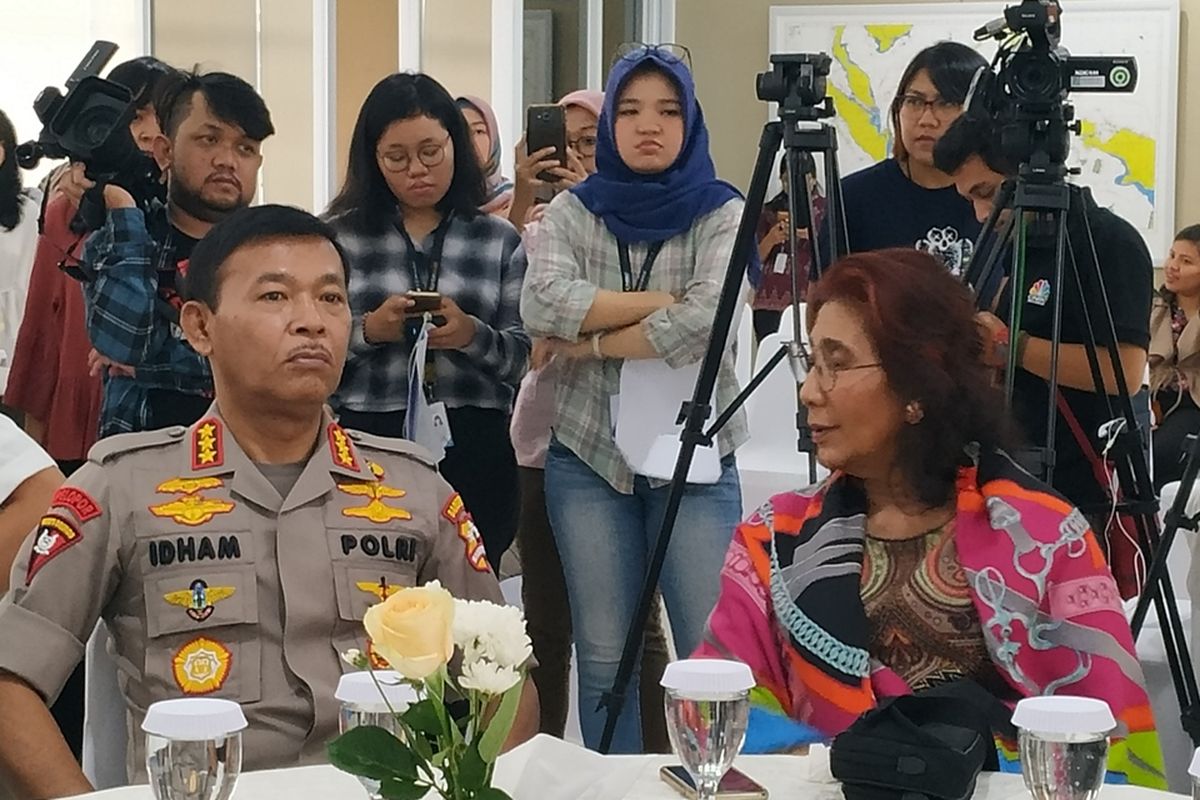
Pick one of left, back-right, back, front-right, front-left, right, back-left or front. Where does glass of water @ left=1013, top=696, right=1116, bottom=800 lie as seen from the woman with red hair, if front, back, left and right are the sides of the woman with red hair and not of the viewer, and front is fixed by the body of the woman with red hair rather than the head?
front-left

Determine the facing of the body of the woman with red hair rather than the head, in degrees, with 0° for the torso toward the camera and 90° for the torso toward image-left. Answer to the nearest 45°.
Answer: approximately 45°

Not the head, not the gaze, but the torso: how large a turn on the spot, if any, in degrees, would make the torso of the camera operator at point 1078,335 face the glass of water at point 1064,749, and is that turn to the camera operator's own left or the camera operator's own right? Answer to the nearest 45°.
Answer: approximately 45° to the camera operator's own left

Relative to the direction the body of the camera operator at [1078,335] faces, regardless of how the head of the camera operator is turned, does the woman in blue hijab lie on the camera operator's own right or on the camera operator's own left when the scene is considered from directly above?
on the camera operator's own right

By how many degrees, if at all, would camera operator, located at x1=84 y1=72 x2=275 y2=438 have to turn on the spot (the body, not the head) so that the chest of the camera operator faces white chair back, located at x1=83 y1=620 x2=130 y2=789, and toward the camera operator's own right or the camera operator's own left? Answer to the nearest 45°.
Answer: approximately 45° to the camera operator's own right

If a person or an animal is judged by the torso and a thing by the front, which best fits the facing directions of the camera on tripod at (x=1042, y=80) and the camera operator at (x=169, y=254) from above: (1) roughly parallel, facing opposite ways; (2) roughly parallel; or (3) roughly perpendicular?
roughly parallel

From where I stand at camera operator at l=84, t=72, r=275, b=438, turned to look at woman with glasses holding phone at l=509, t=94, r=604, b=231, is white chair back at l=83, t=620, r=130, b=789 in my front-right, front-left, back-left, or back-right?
back-right

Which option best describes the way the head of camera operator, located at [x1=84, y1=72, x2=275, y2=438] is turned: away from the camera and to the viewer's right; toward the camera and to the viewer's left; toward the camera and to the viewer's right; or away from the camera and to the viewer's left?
toward the camera and to the viewer's right
